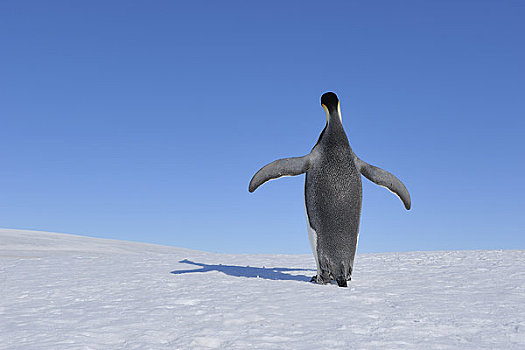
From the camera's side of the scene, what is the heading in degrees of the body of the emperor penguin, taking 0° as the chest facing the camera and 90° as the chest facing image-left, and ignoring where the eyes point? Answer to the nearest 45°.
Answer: approximately 180°
